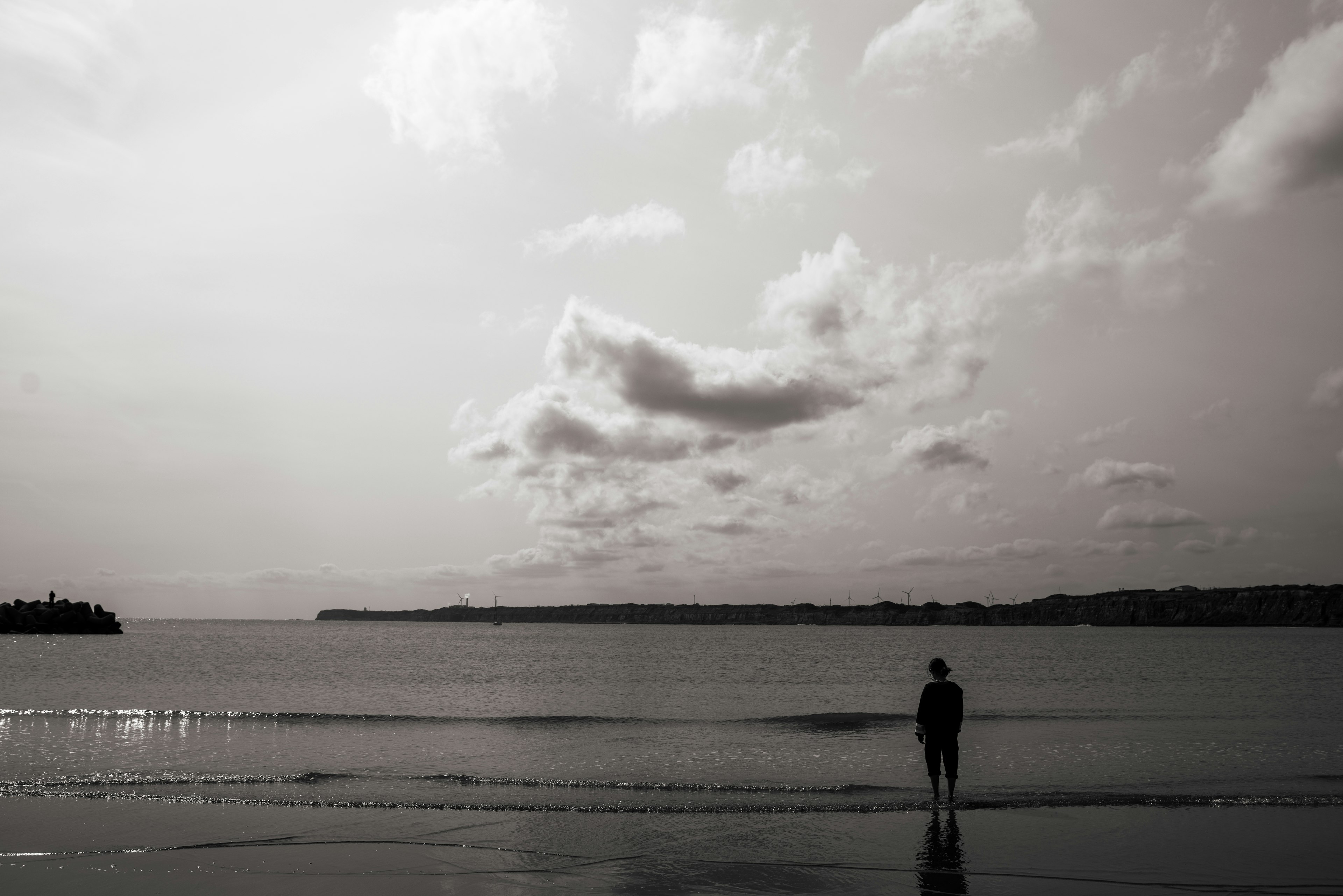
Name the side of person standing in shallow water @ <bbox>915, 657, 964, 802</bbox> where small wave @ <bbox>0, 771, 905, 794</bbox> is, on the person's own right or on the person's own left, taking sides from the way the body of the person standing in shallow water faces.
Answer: on the person's own left

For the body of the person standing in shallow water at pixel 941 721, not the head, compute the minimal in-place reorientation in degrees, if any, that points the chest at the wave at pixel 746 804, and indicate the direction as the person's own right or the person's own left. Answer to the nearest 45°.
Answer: approximately 90° to the person's own left

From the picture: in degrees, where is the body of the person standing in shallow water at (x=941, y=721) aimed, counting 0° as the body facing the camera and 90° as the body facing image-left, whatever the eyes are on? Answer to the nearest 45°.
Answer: approximately 180°

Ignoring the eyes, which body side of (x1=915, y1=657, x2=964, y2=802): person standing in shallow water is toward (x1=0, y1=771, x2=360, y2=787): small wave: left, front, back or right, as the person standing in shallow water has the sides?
left
